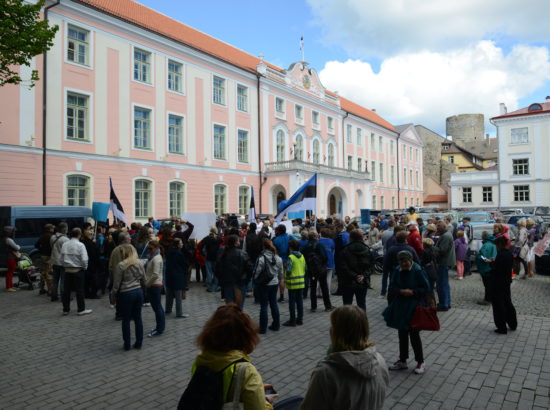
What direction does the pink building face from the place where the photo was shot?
facing the viewer and to the right of the viewer

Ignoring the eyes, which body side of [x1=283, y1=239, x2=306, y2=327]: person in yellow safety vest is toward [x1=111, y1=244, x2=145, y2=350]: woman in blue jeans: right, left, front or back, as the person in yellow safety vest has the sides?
left

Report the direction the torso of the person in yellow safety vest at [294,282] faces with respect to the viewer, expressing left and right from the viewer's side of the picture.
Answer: facing away from the viewer and to the left of the viewer

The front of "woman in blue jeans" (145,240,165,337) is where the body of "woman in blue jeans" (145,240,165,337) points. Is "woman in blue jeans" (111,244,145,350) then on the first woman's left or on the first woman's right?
on the first woman's left

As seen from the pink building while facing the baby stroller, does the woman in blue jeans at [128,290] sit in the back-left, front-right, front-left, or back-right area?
front-left

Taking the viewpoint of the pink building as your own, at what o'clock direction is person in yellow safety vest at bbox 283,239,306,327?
The person in yellow safety vest is roughly at 1 o'clock from the pink building.

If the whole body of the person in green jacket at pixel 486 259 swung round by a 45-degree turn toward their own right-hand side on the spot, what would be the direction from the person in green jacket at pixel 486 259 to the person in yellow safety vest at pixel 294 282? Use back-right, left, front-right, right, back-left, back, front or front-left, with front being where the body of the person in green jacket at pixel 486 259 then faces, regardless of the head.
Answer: left

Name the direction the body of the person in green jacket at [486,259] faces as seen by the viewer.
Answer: to the viewer's left

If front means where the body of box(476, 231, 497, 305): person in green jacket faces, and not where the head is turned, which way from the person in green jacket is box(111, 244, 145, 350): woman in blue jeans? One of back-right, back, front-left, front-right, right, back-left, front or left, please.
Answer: front-left

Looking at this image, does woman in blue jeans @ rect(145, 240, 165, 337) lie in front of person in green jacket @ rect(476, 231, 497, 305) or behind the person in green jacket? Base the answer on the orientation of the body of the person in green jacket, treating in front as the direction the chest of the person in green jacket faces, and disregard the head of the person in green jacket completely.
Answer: in front
